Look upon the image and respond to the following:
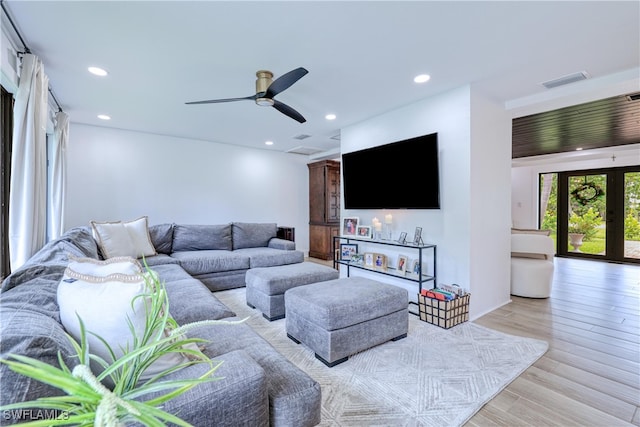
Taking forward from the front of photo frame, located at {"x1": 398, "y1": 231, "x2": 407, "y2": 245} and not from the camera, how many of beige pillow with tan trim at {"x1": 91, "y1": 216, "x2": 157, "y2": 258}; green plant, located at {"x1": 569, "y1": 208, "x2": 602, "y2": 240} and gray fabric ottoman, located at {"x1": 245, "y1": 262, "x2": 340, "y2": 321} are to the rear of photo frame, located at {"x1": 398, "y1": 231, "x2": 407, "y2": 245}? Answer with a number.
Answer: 1

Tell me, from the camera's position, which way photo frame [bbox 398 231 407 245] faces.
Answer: facing the viewer and to the left of the viewer

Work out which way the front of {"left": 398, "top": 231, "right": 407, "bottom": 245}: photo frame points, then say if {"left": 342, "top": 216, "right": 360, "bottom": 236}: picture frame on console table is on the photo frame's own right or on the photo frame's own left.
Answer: on the photo frame's own right

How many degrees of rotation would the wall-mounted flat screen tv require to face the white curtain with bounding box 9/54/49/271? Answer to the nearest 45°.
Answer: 0° — it already faces it

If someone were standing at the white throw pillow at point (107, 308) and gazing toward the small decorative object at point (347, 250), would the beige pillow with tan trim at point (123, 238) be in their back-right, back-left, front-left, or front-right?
front-left

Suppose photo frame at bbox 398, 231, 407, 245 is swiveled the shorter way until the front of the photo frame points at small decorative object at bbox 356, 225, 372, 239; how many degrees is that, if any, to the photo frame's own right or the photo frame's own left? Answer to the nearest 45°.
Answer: approximately 90° to the photo frame's own right

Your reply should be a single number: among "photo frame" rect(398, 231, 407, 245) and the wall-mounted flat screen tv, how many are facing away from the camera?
0

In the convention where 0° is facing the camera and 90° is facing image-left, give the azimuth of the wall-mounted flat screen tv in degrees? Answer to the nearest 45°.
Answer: approximately 45°
